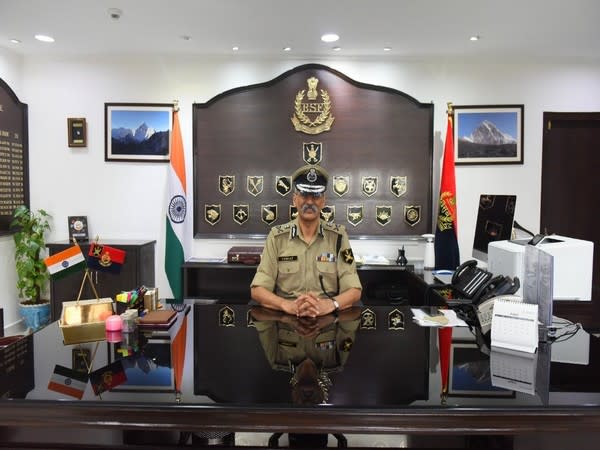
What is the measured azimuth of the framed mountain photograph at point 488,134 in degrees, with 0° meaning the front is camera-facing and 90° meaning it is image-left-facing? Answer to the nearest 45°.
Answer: approximately 0°

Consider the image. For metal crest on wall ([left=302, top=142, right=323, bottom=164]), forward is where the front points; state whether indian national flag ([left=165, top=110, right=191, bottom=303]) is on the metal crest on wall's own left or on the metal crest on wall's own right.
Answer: on the metal crest on wall's own right

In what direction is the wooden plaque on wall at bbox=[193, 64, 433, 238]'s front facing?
toward the camera

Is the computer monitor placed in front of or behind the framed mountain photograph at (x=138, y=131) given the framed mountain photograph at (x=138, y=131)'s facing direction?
in front

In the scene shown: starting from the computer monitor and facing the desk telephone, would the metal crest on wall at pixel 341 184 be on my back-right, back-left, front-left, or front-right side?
back-right

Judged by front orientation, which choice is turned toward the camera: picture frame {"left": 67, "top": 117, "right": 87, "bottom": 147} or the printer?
the picture frame

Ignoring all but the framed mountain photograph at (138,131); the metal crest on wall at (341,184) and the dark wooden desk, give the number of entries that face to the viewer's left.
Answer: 0

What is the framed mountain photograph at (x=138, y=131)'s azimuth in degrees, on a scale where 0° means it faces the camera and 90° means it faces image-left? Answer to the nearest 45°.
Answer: approximately 0°

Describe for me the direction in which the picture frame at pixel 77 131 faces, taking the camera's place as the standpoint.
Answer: facing the viewer

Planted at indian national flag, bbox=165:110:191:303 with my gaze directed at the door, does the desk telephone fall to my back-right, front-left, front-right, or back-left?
front-right

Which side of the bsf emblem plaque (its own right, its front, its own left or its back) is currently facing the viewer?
front

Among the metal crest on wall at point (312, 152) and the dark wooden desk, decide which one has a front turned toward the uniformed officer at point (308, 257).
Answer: the metal crest on wall

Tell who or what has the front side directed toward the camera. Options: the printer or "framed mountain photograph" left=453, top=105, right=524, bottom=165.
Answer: the framed mountain photograph

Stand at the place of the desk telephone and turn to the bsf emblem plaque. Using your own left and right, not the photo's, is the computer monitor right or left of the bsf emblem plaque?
right

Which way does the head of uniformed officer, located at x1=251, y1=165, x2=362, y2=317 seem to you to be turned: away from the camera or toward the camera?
toward the camera
